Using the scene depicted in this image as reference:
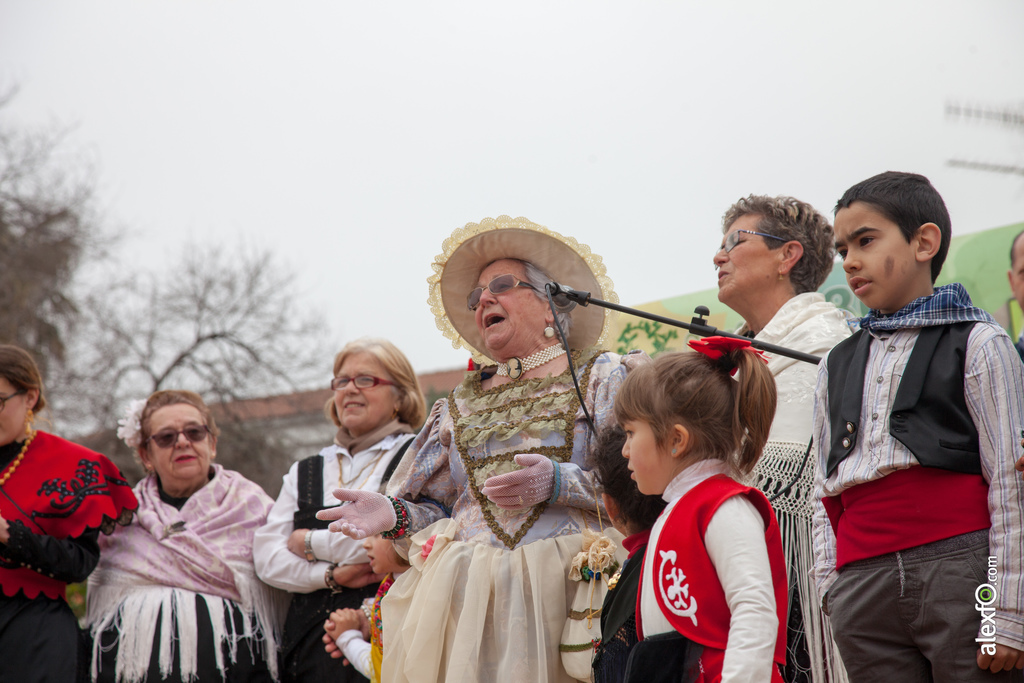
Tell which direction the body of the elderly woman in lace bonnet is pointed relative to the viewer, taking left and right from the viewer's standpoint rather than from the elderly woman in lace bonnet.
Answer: facing the viewer and to the left of the viewer

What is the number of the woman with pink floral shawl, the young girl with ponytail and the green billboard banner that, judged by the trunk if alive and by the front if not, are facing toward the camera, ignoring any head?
2

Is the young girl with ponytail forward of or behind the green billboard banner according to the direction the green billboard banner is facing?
forward

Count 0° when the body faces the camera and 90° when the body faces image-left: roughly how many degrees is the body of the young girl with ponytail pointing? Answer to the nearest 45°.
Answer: approximately 90°

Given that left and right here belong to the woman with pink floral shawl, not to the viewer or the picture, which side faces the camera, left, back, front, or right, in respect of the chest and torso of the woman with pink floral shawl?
front

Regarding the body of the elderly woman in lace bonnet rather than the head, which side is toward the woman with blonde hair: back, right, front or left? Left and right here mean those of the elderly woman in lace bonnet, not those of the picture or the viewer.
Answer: right

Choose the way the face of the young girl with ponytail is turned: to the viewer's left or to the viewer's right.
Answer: to the viewer's left

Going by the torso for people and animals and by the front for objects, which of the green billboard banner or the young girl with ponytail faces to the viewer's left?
the young girl with ponytail

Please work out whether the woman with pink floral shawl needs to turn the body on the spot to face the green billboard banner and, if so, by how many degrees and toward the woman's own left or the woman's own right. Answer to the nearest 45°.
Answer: approximately 90° to the woman's own left

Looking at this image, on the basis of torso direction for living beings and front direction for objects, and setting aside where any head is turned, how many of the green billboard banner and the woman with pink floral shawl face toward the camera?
2

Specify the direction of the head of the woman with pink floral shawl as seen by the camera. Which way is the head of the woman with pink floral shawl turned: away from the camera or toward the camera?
toward the camera

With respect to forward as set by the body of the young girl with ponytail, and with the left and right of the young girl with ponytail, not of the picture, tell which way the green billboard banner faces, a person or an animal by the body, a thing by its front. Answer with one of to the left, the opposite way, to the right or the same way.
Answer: to the left
